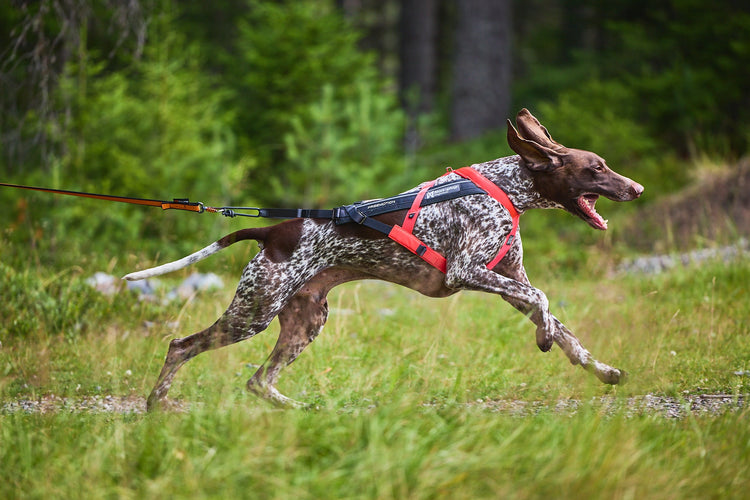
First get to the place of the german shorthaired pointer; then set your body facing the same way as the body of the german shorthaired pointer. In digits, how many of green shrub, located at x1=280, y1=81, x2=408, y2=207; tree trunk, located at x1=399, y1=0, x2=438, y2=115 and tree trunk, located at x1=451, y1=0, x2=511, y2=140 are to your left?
3

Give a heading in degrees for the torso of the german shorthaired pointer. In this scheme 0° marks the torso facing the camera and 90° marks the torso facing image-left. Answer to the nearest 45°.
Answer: approximately 270°

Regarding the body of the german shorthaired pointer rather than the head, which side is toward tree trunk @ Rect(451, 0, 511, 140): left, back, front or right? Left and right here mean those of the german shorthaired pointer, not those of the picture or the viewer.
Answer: left

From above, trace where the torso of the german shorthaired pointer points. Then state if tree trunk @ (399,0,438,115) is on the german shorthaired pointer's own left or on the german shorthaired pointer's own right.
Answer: on the german shorthaired pointer's own left

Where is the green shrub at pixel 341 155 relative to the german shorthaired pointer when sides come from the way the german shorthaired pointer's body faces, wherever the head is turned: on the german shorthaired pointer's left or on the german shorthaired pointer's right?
on the german shorthaired pointer's left
